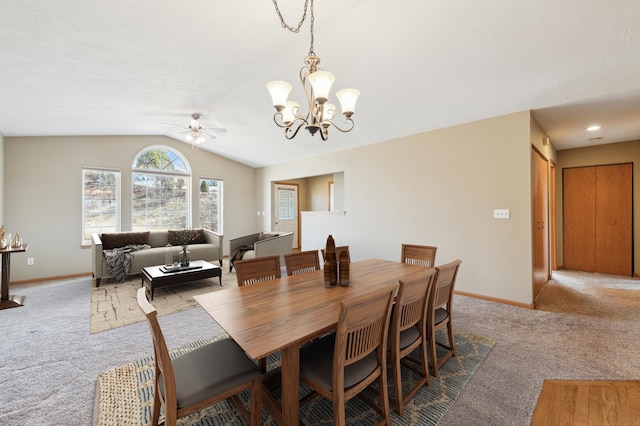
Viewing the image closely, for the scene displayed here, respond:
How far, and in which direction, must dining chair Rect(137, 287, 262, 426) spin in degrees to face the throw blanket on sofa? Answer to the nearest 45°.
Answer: approximately 45° to its left

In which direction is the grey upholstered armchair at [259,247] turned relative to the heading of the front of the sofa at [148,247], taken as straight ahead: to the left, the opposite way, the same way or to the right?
to the right

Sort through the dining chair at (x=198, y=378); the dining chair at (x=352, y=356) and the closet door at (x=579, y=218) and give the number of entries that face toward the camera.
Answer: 1

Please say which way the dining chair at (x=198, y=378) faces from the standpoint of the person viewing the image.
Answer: facing away from the viewer and to the right of the viewer

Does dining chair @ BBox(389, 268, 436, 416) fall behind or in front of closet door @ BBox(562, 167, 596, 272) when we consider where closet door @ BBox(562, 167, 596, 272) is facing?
in front

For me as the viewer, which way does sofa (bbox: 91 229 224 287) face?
facing the viewer and to the right of the viewer

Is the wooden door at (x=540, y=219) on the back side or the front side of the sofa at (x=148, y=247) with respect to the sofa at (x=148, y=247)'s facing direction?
on the front side

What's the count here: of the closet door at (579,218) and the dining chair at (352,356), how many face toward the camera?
1

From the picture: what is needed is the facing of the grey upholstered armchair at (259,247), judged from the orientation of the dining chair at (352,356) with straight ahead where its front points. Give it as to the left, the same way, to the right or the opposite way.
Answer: to the left

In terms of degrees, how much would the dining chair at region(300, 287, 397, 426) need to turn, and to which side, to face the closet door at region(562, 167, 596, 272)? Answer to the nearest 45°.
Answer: approximately 90° to its right

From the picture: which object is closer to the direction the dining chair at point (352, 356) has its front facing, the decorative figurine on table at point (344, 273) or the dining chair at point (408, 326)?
the decorative figurine on table

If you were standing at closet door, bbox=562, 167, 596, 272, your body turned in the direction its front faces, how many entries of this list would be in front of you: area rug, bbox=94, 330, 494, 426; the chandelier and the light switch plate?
3

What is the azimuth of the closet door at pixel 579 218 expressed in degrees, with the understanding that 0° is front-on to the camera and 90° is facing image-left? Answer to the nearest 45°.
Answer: approximately 0°

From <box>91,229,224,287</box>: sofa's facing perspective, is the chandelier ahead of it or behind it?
ahead

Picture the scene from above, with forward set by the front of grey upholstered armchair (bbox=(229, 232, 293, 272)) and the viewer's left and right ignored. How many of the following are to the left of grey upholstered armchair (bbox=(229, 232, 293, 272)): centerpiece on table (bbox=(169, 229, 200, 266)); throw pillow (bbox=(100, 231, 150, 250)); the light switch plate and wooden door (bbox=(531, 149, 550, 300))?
2

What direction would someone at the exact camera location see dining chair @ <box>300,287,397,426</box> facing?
facing away from the viewer and to the left of the viewer

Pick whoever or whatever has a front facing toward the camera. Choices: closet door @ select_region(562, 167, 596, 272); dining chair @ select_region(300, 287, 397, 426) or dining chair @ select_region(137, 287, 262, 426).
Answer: the closet door
